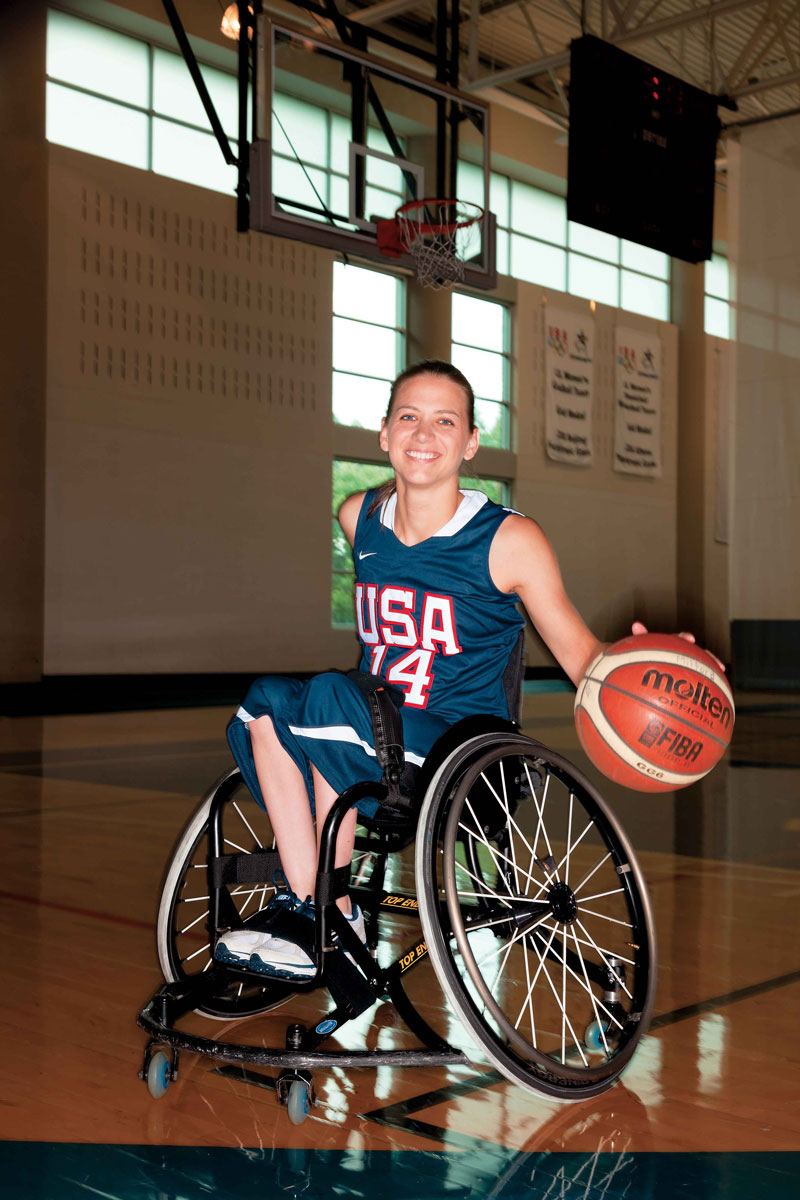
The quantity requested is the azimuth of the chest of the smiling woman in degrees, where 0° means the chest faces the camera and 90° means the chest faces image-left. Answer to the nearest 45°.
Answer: approximately 45°

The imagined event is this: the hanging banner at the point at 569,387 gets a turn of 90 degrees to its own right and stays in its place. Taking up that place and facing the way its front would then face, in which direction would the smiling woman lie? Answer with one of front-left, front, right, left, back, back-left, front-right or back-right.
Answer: front-left

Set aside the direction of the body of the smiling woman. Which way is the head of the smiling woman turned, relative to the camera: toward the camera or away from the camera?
toward the camera

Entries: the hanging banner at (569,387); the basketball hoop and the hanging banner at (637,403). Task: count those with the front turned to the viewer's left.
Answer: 0

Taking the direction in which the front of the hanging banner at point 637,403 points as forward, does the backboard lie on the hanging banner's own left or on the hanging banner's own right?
on the hanging banner's own right

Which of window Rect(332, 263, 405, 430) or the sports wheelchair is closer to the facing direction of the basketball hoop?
the sports wheelchair

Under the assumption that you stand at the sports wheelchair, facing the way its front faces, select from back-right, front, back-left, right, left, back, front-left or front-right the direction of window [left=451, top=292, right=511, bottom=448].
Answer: back-right

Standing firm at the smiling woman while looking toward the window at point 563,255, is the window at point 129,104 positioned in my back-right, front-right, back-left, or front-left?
front-left

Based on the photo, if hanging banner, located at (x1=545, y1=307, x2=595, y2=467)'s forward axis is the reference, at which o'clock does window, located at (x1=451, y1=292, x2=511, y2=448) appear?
The window is roughly at 3 o'clock from the hanging banner.

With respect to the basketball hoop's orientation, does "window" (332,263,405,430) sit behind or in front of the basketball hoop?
behind

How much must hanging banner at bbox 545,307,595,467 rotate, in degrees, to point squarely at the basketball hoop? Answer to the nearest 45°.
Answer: approximately 45° to its right

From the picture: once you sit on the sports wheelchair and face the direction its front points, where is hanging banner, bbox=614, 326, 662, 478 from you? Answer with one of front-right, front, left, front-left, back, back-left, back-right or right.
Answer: back-right

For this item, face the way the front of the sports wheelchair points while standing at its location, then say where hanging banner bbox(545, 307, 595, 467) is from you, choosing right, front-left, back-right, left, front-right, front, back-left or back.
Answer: back-right

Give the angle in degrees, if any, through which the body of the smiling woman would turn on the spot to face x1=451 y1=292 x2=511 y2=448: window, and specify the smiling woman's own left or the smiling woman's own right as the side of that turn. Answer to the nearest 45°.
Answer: approximately 135° to the smiling woman's own right

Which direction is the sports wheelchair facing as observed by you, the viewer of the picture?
facing the viewer and to the left of the viewer

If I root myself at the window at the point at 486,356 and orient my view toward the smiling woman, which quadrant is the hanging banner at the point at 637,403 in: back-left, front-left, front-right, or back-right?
back-left
